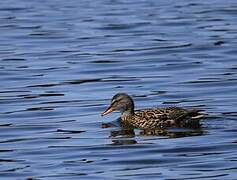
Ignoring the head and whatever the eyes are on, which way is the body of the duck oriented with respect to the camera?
to the viewer's left
